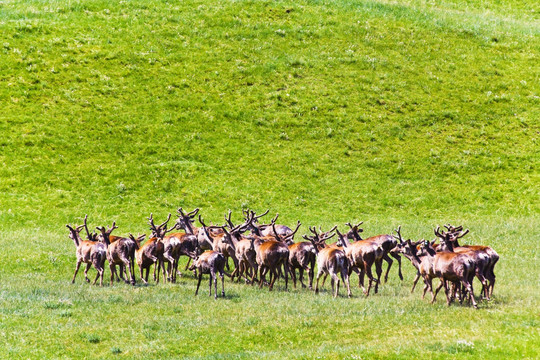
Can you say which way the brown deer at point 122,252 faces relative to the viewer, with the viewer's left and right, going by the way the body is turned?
facing away from the viewer and to the left of the viewer

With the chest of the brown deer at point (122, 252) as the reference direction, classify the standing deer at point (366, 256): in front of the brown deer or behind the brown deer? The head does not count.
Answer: behind

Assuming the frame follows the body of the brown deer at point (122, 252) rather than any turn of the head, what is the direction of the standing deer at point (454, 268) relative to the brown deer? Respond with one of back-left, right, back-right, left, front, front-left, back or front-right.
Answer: back

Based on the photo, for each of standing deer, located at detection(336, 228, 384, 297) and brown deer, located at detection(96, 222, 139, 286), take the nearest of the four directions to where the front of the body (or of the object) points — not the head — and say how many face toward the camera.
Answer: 0

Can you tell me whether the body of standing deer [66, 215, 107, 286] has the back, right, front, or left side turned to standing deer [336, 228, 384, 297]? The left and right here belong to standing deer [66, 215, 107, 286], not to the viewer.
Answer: back

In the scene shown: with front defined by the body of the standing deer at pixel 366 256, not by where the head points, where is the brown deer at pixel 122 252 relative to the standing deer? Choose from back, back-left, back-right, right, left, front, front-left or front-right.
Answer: front-left

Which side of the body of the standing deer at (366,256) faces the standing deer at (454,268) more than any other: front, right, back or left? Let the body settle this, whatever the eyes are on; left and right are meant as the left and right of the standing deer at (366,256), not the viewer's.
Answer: back

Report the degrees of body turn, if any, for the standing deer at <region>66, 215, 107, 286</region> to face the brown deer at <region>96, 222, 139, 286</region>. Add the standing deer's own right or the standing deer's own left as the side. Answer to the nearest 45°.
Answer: approximately 135° to the standing deer's own right

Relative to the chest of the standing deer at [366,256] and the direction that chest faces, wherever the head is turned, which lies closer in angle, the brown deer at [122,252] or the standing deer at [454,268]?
the brown deer

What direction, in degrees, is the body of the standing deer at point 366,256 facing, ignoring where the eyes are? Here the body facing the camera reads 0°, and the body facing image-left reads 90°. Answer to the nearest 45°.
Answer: approximately 135°

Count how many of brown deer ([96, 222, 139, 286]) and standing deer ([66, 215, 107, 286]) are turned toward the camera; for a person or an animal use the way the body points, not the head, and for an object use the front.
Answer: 0

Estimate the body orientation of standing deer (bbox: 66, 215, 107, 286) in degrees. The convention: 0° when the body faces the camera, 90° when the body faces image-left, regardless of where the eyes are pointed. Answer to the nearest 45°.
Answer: approximately 135°

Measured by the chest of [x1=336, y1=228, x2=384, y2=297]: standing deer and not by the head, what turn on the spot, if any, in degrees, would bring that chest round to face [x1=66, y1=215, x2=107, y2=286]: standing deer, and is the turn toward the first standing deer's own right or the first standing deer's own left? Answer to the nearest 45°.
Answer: approximately 45° to the first standing deer's own left

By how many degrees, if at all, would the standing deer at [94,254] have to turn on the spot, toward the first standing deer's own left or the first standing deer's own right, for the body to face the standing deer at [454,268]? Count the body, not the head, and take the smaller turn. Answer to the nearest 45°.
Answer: approximately 180°
